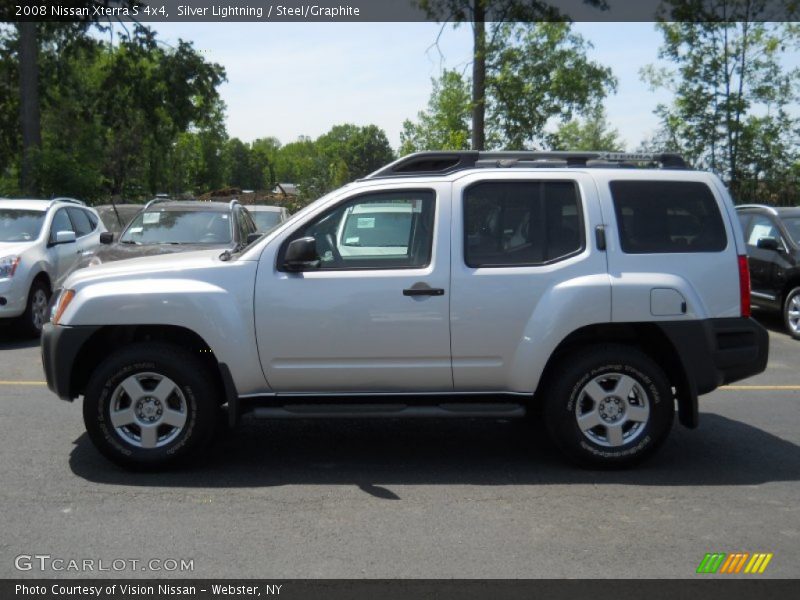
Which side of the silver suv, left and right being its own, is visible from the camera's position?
left

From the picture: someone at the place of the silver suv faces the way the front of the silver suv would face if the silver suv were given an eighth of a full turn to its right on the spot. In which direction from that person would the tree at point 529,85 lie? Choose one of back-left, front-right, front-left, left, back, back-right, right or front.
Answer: front-right

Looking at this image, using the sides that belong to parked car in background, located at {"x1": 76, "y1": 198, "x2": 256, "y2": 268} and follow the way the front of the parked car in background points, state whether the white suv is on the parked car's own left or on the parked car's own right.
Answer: on the parked car's own right

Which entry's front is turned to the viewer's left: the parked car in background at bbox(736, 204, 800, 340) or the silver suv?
the silver suv

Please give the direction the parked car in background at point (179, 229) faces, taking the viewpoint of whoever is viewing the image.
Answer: facing the viewer and to the left of the viewer

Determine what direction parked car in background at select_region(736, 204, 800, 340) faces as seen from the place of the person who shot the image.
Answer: facing the viewer and to the right of the viewer

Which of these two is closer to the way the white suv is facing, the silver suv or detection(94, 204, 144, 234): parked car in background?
the silver suv

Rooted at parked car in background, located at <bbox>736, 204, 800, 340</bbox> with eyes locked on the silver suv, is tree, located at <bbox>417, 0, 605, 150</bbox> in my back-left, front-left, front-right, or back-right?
back-right

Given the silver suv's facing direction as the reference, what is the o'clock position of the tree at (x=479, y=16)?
The tree is roughly at 3 o'clock from the silver suv.

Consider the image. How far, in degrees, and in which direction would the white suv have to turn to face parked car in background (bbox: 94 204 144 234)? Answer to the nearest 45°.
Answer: approximately 135° to its right

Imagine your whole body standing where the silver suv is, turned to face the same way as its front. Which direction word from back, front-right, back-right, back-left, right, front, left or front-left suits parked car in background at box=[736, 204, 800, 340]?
back-right

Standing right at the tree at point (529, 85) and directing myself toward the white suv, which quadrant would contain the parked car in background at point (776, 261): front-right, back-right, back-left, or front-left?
front-left

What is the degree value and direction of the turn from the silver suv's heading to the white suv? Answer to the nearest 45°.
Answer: approximately 45° to its right

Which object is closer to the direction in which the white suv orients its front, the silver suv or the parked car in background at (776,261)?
the silver suv

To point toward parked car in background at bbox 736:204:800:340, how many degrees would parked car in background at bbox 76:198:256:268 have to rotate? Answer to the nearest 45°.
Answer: approximately 135° to its left

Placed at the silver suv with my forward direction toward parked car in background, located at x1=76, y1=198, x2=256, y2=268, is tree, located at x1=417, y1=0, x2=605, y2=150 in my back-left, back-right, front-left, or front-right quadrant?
front-right

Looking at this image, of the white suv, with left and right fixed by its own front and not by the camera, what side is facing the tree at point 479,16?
back
